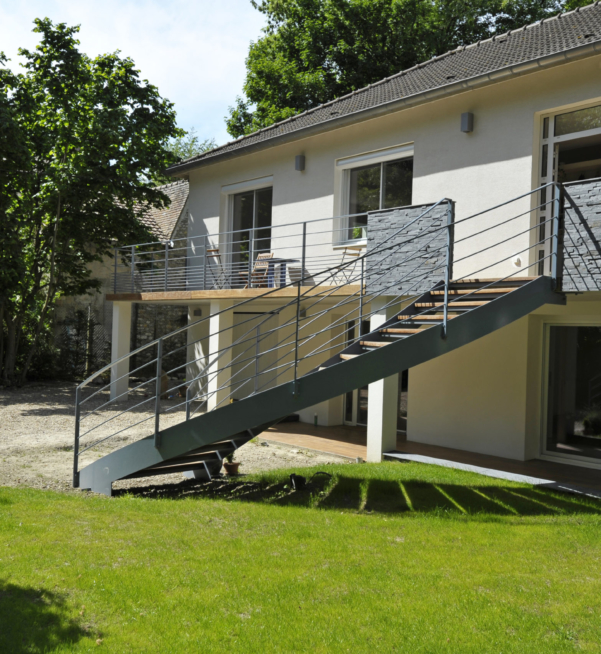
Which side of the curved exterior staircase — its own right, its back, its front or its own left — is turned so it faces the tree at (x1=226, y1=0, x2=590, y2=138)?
right

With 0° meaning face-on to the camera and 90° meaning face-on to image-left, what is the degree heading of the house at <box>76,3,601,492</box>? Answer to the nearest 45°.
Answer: approximately 45°

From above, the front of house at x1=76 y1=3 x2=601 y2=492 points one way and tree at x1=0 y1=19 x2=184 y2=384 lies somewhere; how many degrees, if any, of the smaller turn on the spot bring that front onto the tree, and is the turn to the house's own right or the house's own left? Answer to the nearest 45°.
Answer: approximately 90° to the house's own right

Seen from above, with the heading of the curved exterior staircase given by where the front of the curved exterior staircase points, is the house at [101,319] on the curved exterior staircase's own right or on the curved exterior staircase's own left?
on the curved exterior staircase's own right

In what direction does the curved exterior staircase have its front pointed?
to the viewer's left

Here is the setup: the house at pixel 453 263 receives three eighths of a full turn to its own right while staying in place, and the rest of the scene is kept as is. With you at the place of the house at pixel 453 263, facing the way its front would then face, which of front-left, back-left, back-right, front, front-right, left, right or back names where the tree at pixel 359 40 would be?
front
